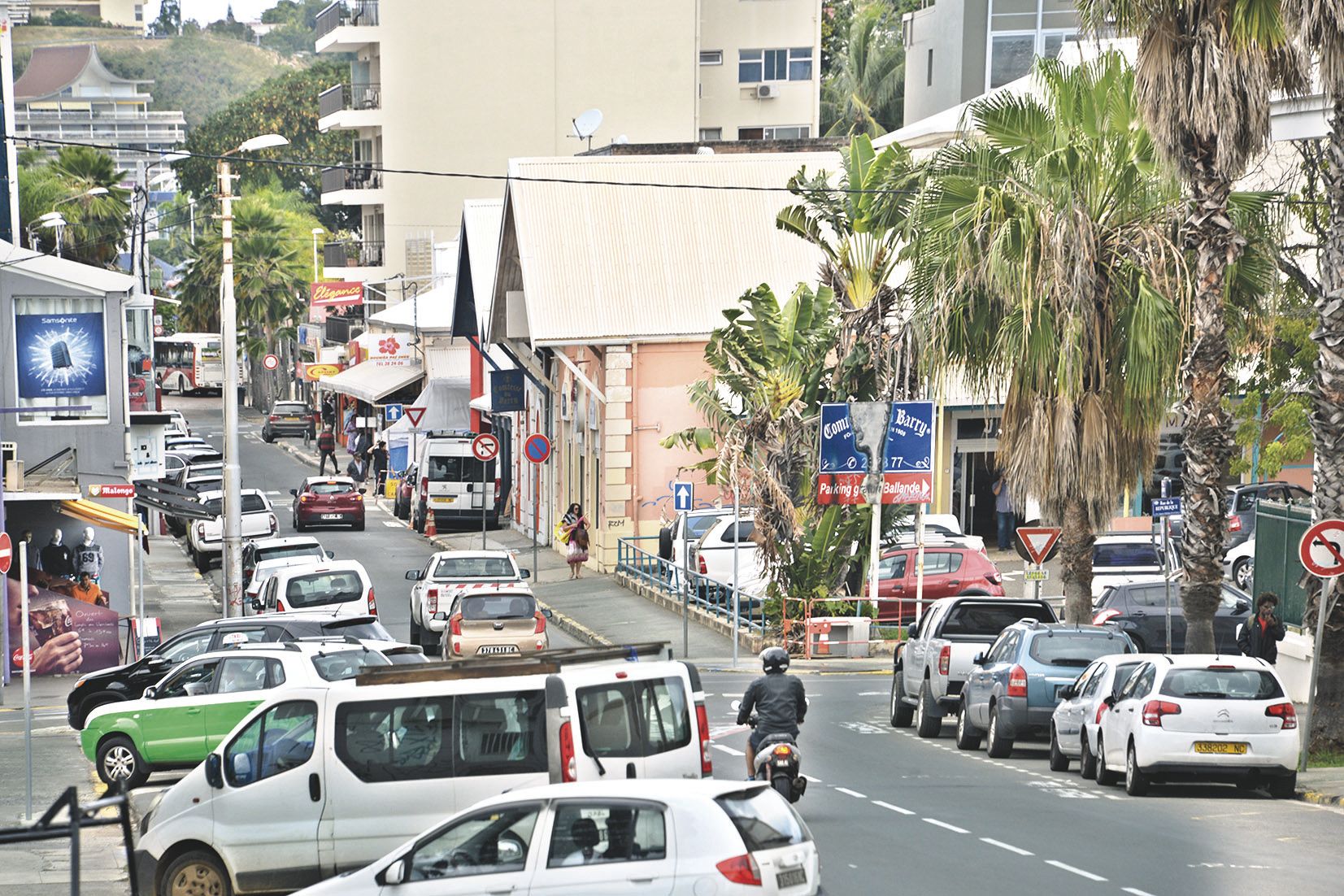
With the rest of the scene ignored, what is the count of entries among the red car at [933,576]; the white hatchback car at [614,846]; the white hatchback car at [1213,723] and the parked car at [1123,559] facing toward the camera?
0

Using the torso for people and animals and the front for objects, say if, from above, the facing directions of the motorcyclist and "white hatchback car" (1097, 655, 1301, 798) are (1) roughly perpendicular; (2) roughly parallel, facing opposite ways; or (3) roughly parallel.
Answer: roughly parallel

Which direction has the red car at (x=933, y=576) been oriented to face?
to the viewer's left

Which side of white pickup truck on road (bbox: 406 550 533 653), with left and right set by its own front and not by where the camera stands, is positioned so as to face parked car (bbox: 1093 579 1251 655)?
right

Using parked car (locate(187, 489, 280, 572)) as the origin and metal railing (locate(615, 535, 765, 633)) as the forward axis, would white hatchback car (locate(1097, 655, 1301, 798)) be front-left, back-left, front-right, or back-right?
front-right

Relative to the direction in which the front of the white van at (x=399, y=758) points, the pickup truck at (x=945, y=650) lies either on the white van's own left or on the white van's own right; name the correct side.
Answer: on the white van's own right

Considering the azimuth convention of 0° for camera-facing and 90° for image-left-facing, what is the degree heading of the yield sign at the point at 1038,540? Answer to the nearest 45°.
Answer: approximately 0°

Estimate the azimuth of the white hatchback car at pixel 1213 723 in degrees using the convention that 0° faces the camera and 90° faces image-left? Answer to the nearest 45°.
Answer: approximately 180°

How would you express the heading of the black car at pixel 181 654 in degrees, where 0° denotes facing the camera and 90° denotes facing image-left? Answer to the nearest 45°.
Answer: approximately 135°

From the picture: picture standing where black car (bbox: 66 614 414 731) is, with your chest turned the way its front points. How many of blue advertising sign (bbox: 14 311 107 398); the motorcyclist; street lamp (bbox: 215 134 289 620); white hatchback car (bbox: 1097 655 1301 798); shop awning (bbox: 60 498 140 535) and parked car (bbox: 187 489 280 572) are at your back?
2

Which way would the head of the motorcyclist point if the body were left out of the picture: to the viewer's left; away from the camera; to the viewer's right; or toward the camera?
away from the camera

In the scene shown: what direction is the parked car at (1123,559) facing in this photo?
away from the camera

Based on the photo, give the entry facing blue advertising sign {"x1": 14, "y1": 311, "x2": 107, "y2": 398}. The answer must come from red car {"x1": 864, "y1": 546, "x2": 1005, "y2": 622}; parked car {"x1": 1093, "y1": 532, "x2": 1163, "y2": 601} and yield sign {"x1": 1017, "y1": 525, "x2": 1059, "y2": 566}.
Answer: the red car
